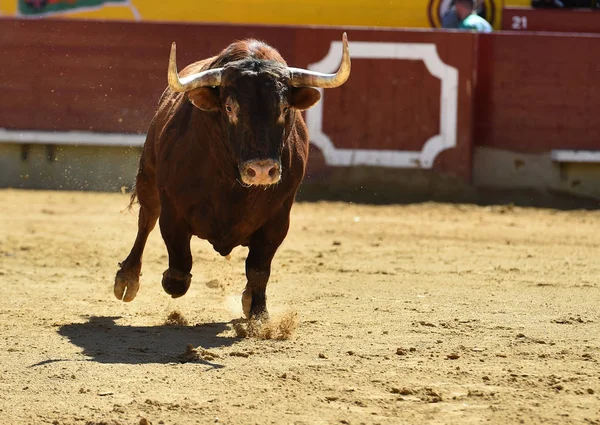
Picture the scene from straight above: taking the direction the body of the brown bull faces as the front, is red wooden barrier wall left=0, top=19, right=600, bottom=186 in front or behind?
behind

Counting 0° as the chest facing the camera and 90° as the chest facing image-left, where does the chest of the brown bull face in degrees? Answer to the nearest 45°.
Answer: approximately 0°

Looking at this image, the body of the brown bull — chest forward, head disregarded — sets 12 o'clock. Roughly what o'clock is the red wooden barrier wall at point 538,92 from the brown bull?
The red wooden barrier wall is roughly at 7 o'clock from the brown bull.
